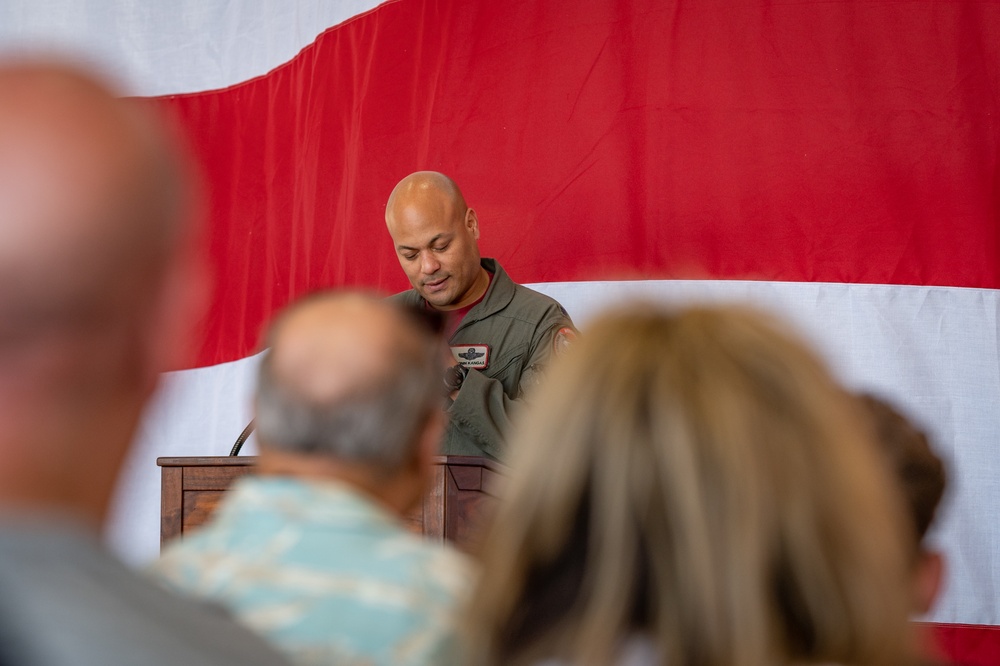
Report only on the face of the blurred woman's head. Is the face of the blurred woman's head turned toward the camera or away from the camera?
away from the camera

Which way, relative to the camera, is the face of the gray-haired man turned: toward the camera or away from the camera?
away from the camera

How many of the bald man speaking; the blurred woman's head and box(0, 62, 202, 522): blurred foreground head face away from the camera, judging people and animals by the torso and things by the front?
2

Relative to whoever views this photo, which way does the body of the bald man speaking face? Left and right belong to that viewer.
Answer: facing the viewer and to the left of the viewer

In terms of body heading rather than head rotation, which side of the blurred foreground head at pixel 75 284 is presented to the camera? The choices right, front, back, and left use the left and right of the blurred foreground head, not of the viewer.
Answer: back

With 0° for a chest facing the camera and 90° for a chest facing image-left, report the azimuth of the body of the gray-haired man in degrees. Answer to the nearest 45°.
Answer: approximately 225°

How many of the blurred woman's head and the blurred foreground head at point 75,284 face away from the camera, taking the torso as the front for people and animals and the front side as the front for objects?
2

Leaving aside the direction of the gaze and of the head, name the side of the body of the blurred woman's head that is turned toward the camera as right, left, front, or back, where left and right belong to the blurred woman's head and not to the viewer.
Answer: back

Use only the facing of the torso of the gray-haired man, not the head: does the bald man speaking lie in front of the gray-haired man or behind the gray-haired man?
in front

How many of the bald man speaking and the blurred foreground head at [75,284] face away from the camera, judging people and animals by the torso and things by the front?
1

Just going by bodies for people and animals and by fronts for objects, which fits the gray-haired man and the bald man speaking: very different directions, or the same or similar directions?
very different directions
